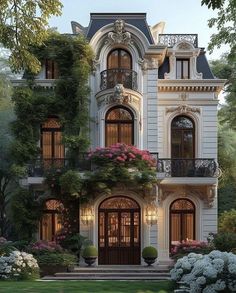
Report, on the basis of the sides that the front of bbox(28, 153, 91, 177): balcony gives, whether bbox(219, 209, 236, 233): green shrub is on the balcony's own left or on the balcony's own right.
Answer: on the balcony's own left

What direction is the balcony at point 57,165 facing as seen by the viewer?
toward the camera

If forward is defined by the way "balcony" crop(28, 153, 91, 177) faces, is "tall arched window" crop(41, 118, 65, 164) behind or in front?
behind

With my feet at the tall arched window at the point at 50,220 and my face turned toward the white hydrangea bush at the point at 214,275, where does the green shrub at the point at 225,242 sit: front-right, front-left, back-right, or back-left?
front-left

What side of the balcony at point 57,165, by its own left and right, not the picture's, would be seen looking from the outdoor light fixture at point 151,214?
left

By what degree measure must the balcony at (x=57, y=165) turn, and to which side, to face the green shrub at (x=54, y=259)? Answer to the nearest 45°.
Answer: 0° — it already faces it
